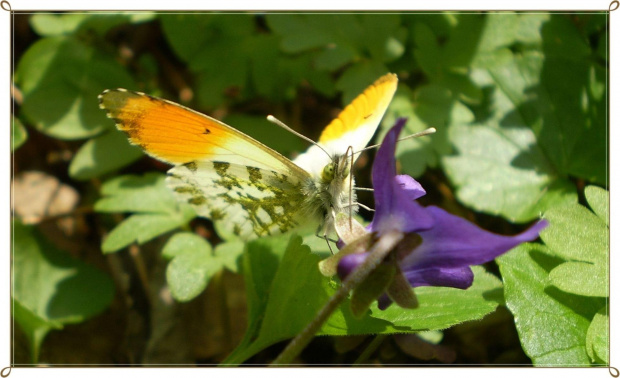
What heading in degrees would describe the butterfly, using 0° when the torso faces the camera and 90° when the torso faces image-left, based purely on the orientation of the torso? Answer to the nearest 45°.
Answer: approximately 315°

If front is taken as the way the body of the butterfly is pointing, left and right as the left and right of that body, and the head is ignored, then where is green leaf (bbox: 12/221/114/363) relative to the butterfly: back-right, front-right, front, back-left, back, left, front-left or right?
back

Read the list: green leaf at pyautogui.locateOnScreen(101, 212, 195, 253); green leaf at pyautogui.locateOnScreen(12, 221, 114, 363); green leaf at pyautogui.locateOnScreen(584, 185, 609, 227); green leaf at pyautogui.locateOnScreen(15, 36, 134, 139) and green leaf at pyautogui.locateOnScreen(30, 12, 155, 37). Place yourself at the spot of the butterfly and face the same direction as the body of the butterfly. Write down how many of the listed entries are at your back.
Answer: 4

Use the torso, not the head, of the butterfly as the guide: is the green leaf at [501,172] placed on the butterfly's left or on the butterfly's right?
on the butterfly's left

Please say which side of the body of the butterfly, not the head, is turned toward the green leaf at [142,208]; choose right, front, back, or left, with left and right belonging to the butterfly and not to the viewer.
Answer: back

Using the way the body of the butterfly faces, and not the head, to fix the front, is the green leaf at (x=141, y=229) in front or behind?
behind

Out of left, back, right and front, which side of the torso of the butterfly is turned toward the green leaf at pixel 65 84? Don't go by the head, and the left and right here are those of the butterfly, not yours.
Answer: back

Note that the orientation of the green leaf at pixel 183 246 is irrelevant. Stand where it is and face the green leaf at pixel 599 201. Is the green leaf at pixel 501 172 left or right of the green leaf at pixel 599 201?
left

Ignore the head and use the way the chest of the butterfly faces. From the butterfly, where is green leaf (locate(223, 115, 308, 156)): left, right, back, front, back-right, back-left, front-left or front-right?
back-left

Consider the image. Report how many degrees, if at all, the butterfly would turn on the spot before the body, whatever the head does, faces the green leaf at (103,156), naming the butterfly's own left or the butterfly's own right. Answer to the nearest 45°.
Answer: approximately 180°
